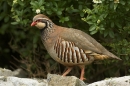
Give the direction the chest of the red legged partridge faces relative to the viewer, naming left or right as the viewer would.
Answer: facing to the left of the viewer
